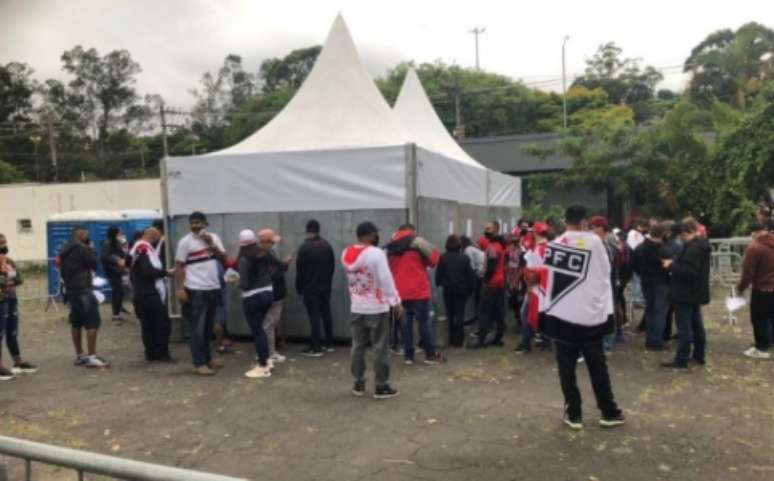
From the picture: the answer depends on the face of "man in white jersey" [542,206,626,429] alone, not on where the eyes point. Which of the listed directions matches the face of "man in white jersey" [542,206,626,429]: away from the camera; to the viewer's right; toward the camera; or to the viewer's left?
away from the camera

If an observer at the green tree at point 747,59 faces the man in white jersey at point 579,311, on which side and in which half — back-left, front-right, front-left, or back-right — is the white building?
front-right

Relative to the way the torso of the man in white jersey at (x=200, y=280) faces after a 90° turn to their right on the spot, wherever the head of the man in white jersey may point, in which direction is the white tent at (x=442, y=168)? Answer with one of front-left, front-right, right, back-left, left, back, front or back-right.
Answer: back

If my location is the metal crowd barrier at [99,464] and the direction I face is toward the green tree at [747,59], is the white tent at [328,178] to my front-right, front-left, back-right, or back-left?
front-left

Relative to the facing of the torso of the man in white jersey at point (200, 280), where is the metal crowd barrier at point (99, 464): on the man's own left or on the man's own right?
on the man's own right

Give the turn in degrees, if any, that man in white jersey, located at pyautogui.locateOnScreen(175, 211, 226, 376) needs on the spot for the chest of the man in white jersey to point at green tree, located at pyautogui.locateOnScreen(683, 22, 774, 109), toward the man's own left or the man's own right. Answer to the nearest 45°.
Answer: approximately 90° to the man's own left

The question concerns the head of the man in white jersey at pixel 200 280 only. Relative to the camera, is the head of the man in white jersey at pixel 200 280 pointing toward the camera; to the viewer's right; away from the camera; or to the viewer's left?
toward the camera

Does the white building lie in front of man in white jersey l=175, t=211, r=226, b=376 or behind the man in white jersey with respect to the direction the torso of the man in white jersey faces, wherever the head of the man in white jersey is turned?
behind

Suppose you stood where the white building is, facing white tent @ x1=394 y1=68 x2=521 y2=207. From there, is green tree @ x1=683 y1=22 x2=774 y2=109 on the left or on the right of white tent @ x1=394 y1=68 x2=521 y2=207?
left

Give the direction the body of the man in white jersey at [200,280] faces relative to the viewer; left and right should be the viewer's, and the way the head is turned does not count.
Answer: facing the viewer and to the right of the viewer

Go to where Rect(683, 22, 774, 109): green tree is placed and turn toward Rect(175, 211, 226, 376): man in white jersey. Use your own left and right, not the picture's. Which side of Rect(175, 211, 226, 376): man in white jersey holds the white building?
right
